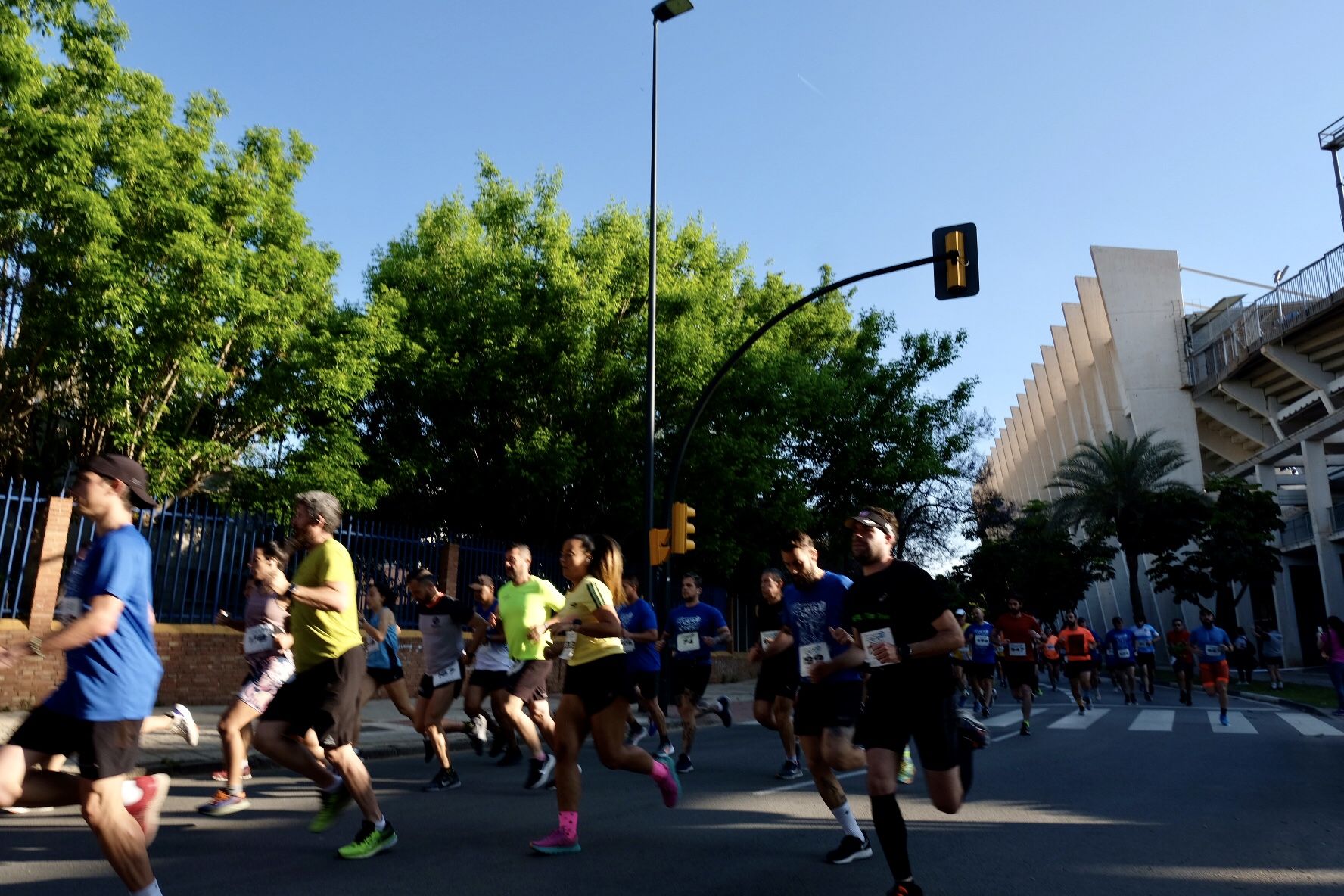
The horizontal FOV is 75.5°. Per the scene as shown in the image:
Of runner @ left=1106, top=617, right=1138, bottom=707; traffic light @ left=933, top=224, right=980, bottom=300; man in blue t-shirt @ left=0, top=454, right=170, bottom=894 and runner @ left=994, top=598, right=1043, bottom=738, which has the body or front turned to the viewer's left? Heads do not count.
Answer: the man in blue t-shirt

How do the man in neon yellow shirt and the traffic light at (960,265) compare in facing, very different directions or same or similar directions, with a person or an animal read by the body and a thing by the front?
very different directions

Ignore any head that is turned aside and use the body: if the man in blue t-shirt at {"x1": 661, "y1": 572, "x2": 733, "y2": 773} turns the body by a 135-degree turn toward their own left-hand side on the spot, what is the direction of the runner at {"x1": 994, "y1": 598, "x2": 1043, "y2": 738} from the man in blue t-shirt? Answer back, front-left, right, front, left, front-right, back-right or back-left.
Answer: front-left

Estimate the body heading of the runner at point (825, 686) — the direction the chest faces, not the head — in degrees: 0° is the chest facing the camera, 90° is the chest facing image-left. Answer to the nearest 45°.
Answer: approximately 45°

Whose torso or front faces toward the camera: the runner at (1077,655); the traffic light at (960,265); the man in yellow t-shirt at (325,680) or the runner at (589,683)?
the runner at (1077,655)

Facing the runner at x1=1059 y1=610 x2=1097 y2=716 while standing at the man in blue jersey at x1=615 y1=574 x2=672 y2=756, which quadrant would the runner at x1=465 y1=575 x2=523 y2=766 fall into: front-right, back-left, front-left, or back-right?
back-left

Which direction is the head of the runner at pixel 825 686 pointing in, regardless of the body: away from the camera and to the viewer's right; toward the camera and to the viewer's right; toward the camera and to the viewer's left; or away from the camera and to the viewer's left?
toward the camera and to the viewer's left

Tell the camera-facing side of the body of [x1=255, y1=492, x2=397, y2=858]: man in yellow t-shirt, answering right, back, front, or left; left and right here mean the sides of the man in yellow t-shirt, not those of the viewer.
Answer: left

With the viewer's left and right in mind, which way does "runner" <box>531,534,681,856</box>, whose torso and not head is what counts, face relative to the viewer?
facing to the left of the viewer

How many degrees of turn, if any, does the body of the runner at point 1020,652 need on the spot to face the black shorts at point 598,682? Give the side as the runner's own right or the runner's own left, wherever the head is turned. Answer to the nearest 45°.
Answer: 0° — they already face it

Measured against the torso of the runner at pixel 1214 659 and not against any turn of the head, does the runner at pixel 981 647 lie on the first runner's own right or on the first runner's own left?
on the first runner's own right

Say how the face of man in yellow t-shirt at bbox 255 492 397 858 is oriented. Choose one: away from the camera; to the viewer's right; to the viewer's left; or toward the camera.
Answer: to the viewer's left
